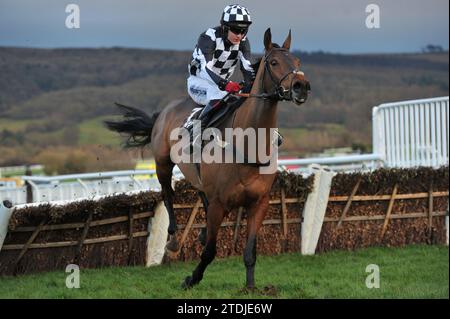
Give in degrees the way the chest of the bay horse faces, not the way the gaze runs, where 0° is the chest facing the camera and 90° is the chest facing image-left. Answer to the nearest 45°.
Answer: approximately 315°

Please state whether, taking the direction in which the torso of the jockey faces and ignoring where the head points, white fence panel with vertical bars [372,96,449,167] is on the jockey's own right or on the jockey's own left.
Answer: on the jockey's own left

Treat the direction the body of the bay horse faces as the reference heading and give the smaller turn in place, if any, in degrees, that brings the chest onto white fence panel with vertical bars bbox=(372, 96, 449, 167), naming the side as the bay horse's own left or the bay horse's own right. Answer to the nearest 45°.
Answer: approximately 90° to the bay horse's own left

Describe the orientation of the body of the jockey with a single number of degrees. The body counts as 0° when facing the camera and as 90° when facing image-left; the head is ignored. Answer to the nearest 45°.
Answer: approximately 315°
